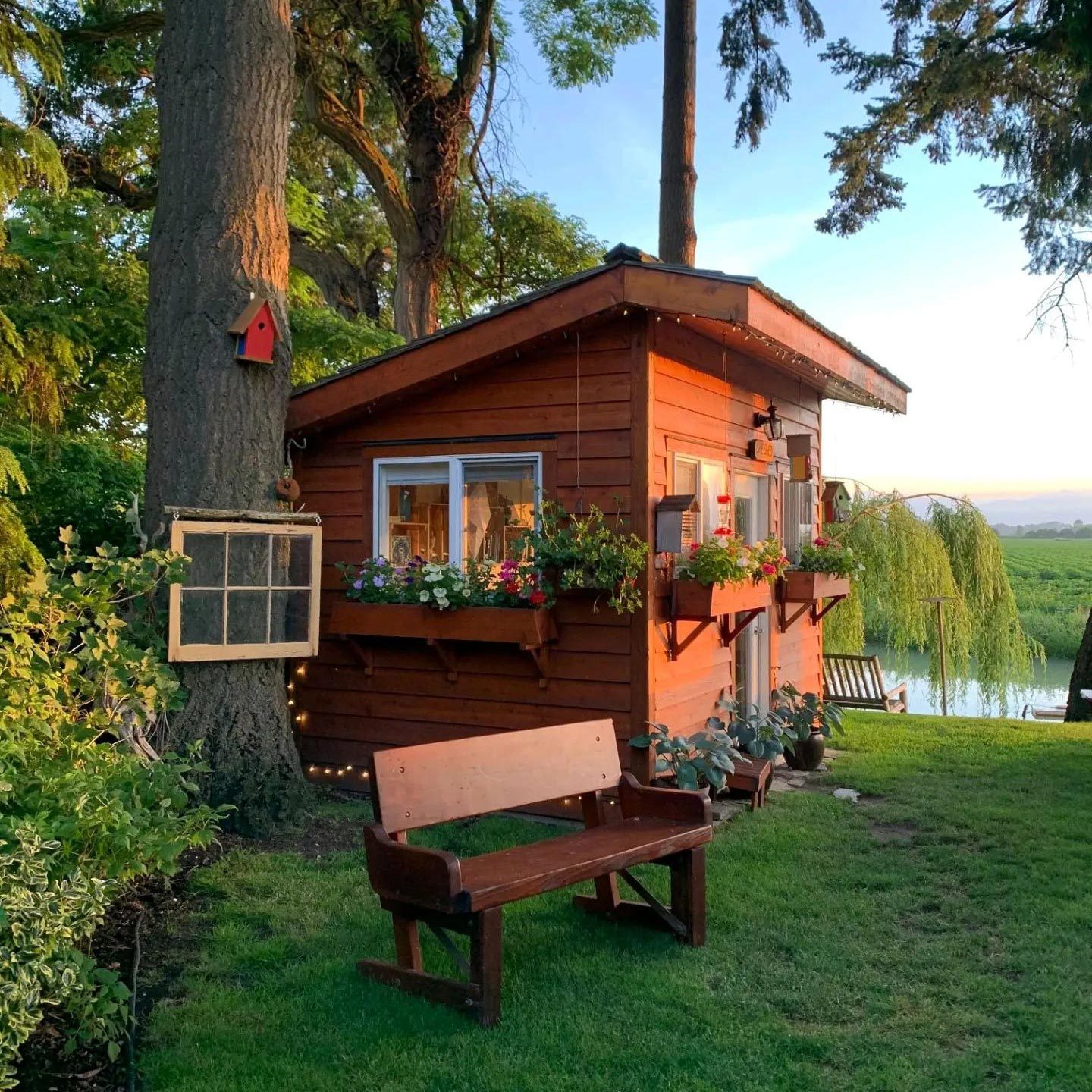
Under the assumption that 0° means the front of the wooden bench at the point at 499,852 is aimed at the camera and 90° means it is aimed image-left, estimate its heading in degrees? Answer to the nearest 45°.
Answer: approximately 315°

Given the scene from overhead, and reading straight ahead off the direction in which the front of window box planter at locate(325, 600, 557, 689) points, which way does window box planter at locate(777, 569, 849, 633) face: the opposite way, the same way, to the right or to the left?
to the left

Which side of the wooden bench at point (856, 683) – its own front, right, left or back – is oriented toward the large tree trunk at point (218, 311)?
back

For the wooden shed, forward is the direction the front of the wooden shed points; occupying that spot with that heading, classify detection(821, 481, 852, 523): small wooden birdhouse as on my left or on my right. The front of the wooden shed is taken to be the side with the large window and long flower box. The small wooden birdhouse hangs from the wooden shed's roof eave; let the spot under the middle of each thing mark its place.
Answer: on my left

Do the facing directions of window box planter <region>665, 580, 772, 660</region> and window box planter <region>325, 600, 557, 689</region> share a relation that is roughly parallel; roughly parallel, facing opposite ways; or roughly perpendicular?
roughly perpendicular
